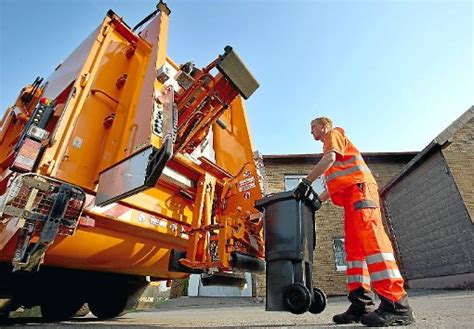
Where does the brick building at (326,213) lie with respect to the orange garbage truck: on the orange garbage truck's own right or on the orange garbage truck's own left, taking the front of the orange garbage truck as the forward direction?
on the orange garbage truck's own right

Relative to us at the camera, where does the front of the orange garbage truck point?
facing away from the viewer and to the left of the viewer

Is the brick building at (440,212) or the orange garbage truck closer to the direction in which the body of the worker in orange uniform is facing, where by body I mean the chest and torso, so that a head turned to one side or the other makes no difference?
the orange garbage truck

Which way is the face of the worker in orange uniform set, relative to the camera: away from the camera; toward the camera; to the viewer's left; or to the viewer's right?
to the viewer's left

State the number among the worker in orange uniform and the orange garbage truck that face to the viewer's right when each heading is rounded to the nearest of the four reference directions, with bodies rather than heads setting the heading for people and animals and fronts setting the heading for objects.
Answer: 0

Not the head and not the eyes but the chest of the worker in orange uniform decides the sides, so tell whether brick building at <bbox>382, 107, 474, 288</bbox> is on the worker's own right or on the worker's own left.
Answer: on the worker's own right

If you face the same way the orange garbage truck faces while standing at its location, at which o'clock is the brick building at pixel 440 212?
The brick building is roughly at 4 o'clock from the orange garbage truck.

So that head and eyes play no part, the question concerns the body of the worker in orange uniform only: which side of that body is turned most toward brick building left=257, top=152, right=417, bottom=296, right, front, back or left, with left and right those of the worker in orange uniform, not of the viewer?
right

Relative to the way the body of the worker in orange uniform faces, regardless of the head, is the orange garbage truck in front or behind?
in front

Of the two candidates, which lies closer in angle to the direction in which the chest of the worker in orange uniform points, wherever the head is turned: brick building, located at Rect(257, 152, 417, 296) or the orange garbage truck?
the orange garbage truck

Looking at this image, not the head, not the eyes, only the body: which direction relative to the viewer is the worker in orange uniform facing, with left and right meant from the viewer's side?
facing to the left of the viewer
